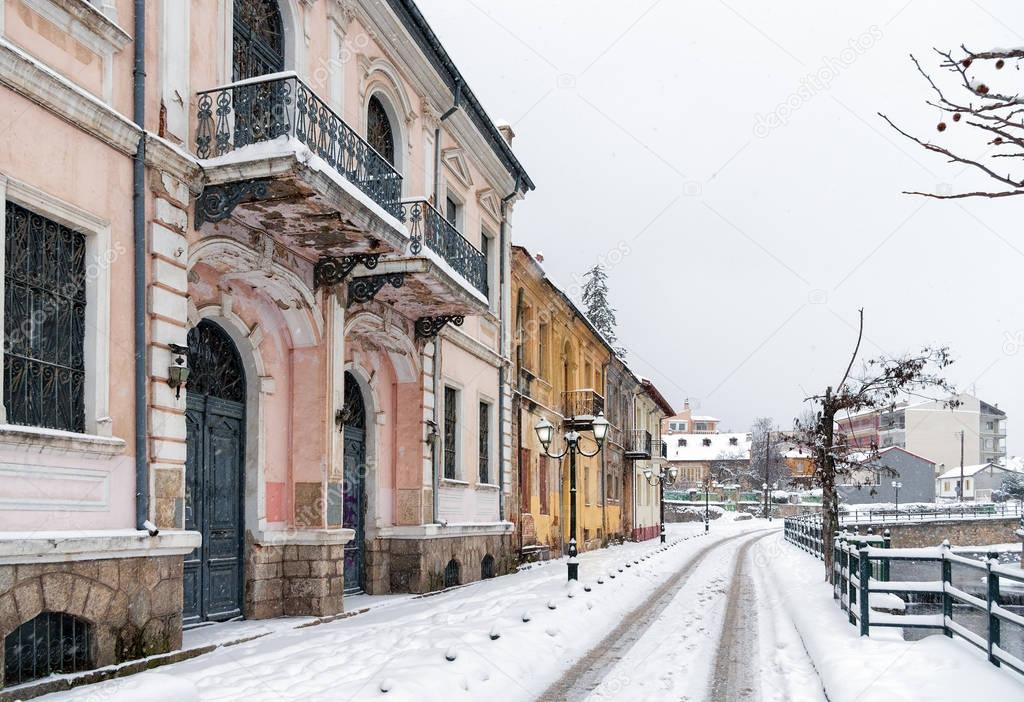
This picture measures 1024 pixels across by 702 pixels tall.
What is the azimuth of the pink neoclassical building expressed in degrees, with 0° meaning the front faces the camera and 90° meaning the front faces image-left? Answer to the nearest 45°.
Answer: approximately 315°

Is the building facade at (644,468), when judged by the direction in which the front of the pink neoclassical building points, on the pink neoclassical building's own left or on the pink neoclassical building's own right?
on the pink neoclassical building's own left

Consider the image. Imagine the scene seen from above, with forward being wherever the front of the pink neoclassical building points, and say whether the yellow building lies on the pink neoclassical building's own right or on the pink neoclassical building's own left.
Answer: on the pink neoclassical building's own left
